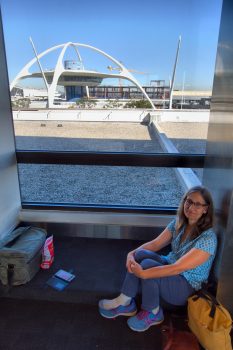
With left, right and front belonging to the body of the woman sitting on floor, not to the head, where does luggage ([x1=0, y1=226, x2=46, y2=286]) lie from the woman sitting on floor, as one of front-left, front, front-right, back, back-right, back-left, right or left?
front-right

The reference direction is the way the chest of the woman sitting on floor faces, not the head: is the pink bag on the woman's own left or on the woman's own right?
on the woman's own right

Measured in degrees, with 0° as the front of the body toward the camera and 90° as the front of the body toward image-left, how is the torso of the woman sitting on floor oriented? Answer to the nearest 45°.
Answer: approximately 45°

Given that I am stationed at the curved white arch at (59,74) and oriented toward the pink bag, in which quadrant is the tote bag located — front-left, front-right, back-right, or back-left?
front-left

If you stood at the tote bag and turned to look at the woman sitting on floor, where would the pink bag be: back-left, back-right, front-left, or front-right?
front-left

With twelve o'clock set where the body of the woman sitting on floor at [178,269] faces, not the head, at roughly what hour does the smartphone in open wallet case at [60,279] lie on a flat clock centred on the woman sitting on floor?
The smartphone in open wallet case is roughly at 2 o'clock from the woman sitting on floor.

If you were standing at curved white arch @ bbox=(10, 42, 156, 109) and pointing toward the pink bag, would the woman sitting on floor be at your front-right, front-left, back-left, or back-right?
front-left

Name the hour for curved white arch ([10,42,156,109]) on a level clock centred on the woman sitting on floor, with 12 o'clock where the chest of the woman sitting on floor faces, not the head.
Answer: The curved white arch is roughly at 3 o'clock from the woman sitting on floor.
